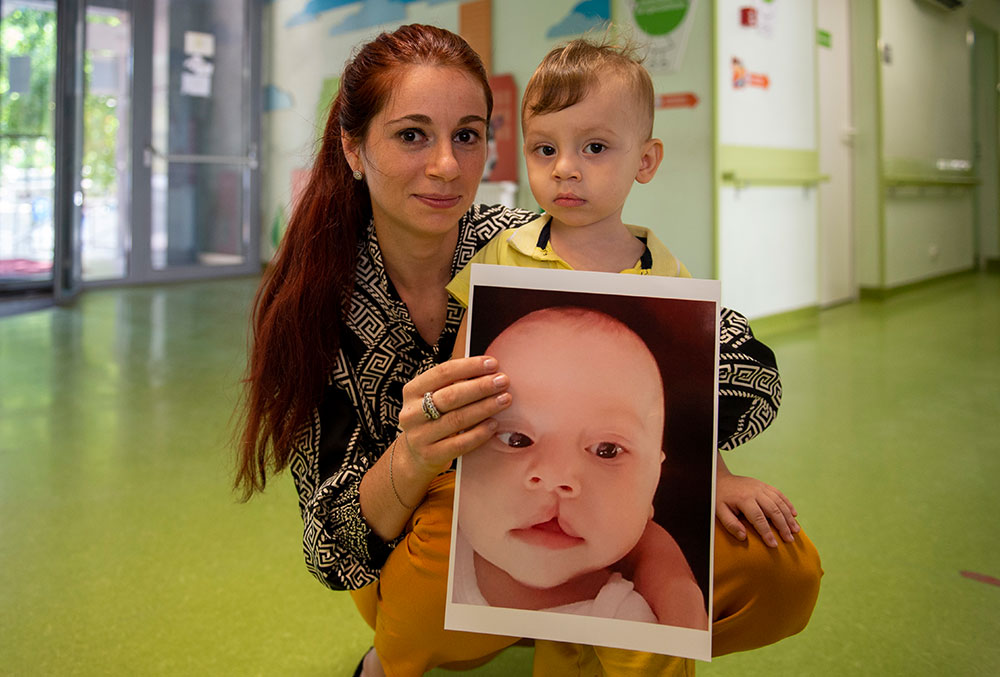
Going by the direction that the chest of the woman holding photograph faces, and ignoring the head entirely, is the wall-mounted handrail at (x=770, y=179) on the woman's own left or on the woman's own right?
on the woman's own left

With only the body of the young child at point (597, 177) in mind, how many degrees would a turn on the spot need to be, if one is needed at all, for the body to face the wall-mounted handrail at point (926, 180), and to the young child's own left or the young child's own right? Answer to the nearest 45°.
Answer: approximately 180°

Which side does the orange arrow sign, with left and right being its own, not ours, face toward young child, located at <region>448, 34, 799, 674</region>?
front

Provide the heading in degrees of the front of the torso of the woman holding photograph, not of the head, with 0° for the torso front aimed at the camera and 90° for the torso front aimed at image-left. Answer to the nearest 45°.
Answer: approximately 315°

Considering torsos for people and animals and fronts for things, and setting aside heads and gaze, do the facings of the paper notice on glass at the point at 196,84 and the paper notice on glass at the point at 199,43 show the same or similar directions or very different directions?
same or similar directions

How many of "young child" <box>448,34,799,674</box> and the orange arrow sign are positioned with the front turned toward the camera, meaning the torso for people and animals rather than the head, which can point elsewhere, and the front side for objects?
2

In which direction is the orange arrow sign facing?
toward the camera

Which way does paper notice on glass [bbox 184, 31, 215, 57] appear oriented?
toward the camera

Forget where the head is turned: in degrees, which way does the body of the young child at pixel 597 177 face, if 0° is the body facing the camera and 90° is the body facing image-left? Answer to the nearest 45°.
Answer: approximately 0°
